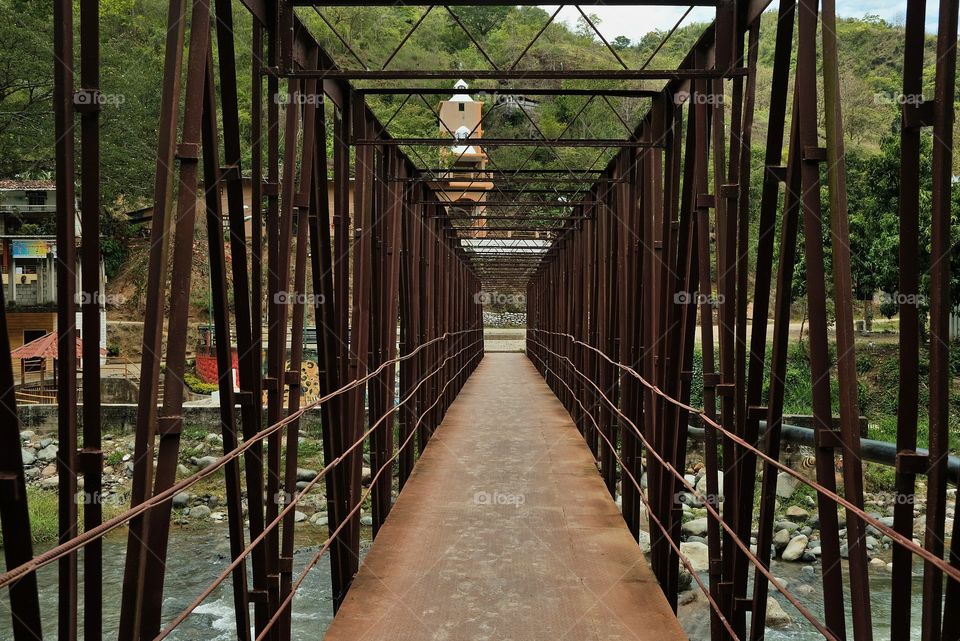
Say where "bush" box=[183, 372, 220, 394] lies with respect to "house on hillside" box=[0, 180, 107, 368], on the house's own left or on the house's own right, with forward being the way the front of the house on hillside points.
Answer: on the house's own left

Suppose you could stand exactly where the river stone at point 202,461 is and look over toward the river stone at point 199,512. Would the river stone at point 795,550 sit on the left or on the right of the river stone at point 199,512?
left

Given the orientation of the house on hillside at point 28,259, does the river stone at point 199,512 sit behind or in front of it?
in front

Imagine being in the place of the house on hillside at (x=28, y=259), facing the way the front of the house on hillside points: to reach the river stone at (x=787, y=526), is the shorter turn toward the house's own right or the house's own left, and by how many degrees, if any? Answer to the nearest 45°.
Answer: approximately 45° to the house's own left

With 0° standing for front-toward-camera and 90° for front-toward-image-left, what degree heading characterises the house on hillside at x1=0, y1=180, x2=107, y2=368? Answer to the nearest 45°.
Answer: approximately 0°

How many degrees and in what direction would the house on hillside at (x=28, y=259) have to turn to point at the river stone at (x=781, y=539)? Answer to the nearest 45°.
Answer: approximately 45° to its left

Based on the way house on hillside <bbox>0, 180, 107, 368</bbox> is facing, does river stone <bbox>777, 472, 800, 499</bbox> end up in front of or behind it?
in front

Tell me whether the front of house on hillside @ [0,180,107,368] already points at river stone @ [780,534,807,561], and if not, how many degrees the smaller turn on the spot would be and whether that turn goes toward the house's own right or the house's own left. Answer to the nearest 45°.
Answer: approximately 45° to the house's own left

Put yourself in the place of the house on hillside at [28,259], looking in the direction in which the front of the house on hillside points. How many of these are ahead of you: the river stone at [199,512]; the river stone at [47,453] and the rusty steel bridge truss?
3

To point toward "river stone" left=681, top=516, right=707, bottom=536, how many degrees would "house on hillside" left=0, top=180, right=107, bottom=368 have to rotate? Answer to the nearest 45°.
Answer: approximately 45° to its left

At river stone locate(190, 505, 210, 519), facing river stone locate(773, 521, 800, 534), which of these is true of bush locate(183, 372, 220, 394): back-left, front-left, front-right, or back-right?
back-left

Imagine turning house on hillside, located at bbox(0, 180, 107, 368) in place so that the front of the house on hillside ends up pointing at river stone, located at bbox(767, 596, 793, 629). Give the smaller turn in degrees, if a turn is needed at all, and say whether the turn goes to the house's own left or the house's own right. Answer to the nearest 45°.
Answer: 0° — it already faces it

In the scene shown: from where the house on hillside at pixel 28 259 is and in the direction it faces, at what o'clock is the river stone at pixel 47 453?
The river stone is roughly at 12 o'clock from the house on hillside.
